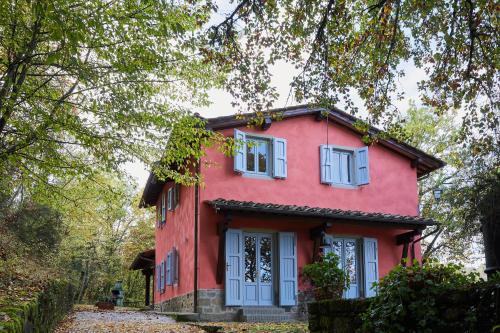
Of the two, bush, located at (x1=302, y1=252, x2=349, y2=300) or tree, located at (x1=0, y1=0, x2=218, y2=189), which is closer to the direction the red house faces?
the bush

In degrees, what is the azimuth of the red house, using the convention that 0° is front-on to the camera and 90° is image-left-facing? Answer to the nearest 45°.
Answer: approximately 315°
